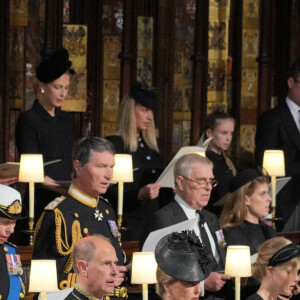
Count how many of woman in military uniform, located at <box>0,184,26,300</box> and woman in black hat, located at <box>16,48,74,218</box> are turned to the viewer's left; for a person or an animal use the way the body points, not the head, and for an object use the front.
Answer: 0

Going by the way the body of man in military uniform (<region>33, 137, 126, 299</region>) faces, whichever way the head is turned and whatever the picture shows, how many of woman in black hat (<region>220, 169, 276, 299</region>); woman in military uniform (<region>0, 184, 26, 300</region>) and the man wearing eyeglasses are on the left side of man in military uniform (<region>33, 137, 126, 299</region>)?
2

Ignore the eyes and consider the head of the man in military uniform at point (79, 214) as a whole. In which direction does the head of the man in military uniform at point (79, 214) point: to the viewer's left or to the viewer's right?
to the viewer's right

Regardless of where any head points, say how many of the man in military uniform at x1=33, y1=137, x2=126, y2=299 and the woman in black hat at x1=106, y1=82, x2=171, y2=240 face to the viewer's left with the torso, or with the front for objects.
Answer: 0

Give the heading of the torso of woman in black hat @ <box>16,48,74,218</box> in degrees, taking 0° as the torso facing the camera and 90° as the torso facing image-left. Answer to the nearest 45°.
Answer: approximately 315°

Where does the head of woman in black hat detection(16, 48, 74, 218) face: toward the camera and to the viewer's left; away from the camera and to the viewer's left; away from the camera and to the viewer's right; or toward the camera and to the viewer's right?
toward the camera and to the viewer's right
